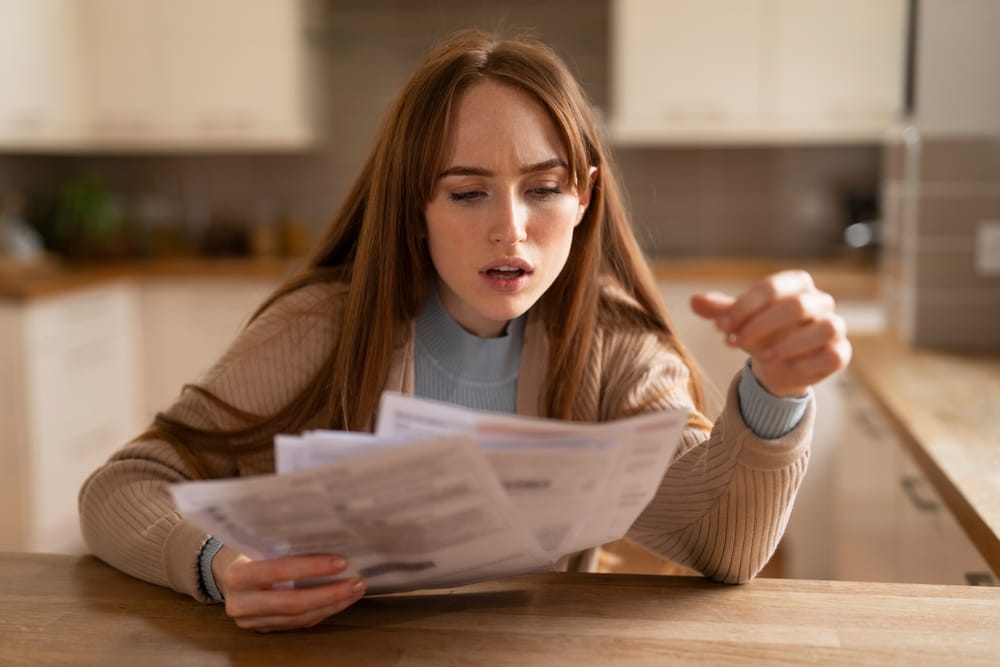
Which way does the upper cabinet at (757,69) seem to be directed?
toward the camera

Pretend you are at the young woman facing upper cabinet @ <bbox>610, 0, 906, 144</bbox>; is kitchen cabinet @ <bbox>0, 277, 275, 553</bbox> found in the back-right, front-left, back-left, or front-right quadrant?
front-left

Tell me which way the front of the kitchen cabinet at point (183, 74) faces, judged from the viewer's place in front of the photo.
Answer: facing the viewer

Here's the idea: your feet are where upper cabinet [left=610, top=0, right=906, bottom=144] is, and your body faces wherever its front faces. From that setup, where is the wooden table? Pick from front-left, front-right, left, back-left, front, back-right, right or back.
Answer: front

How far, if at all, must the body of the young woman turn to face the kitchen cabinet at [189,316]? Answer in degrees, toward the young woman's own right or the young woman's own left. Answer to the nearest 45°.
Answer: approximately 180°

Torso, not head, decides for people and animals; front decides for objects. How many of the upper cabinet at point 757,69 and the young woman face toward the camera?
2

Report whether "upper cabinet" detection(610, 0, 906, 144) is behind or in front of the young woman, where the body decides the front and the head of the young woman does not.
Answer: behind

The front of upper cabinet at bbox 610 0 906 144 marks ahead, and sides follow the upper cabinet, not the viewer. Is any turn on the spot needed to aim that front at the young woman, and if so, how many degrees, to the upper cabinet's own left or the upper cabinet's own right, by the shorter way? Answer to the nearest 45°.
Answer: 0° — it already faces them

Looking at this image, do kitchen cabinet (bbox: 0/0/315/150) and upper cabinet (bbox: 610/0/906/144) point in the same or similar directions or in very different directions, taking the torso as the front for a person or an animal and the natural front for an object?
same or similar directions

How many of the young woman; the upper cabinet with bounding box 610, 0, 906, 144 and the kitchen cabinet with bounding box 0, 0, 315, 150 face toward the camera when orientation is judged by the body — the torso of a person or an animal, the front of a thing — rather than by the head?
3

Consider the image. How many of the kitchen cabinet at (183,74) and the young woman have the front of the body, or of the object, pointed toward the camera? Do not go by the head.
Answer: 2
